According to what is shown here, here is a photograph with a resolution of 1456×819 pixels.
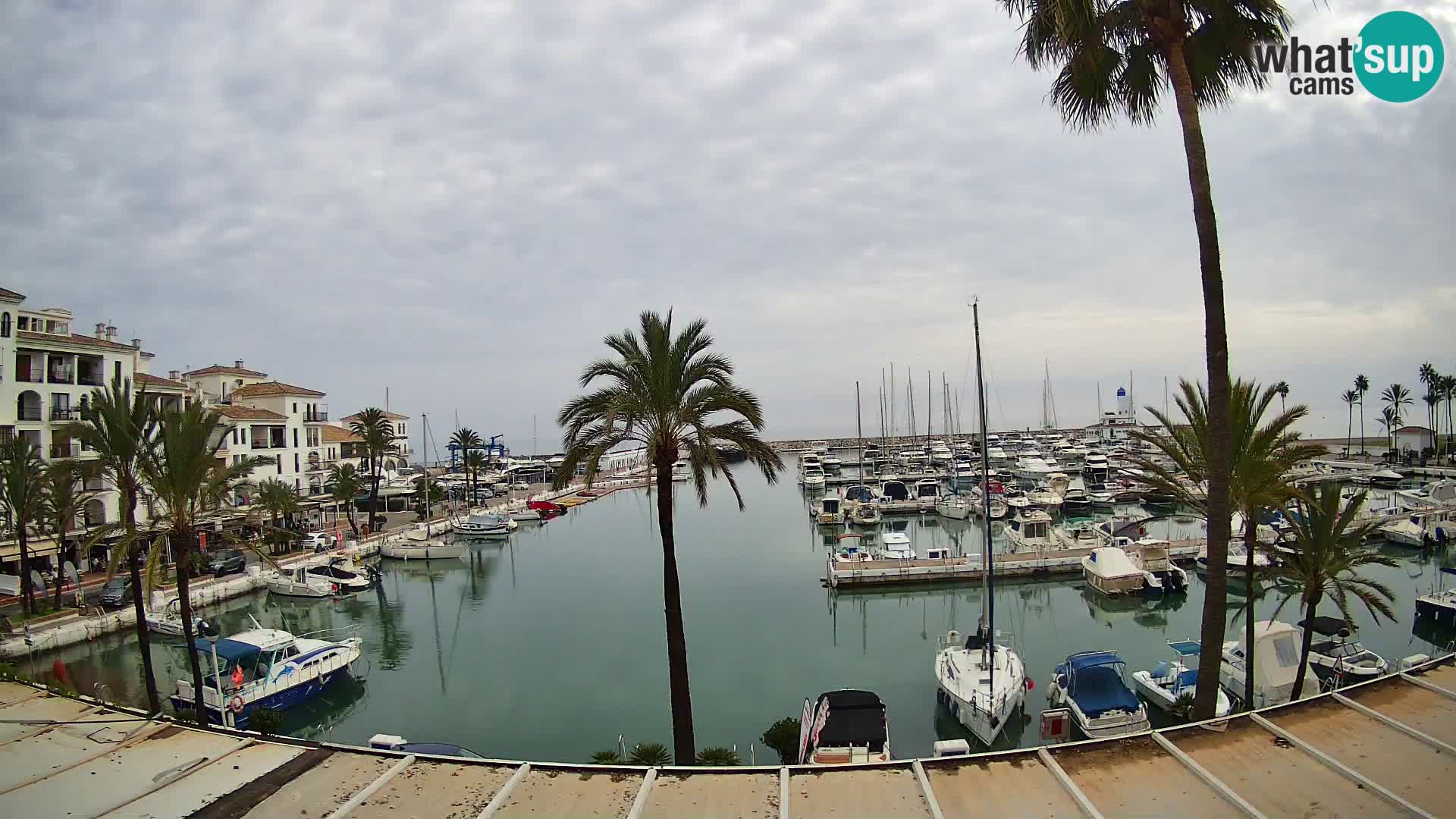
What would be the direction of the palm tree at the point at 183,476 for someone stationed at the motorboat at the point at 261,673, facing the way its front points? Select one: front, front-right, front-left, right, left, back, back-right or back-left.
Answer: back-right

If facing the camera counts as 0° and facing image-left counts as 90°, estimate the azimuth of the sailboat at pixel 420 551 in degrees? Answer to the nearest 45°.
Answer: approximately 90°

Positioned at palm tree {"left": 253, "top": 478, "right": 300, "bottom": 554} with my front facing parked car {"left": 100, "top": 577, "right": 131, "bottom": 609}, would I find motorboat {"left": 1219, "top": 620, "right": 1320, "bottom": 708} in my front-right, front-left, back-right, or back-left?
front-left

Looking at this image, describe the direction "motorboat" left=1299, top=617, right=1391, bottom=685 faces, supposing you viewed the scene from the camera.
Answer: facing the viewer and to the right of the viewer

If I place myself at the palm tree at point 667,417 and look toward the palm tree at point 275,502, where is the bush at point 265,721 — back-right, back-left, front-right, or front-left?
front-left

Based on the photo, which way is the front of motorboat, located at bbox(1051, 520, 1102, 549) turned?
to the viewer's left

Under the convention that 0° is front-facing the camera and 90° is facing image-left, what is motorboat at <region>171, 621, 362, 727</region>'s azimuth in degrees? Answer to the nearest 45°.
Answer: approximately 225°

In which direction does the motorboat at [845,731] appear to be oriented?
away from the camera
